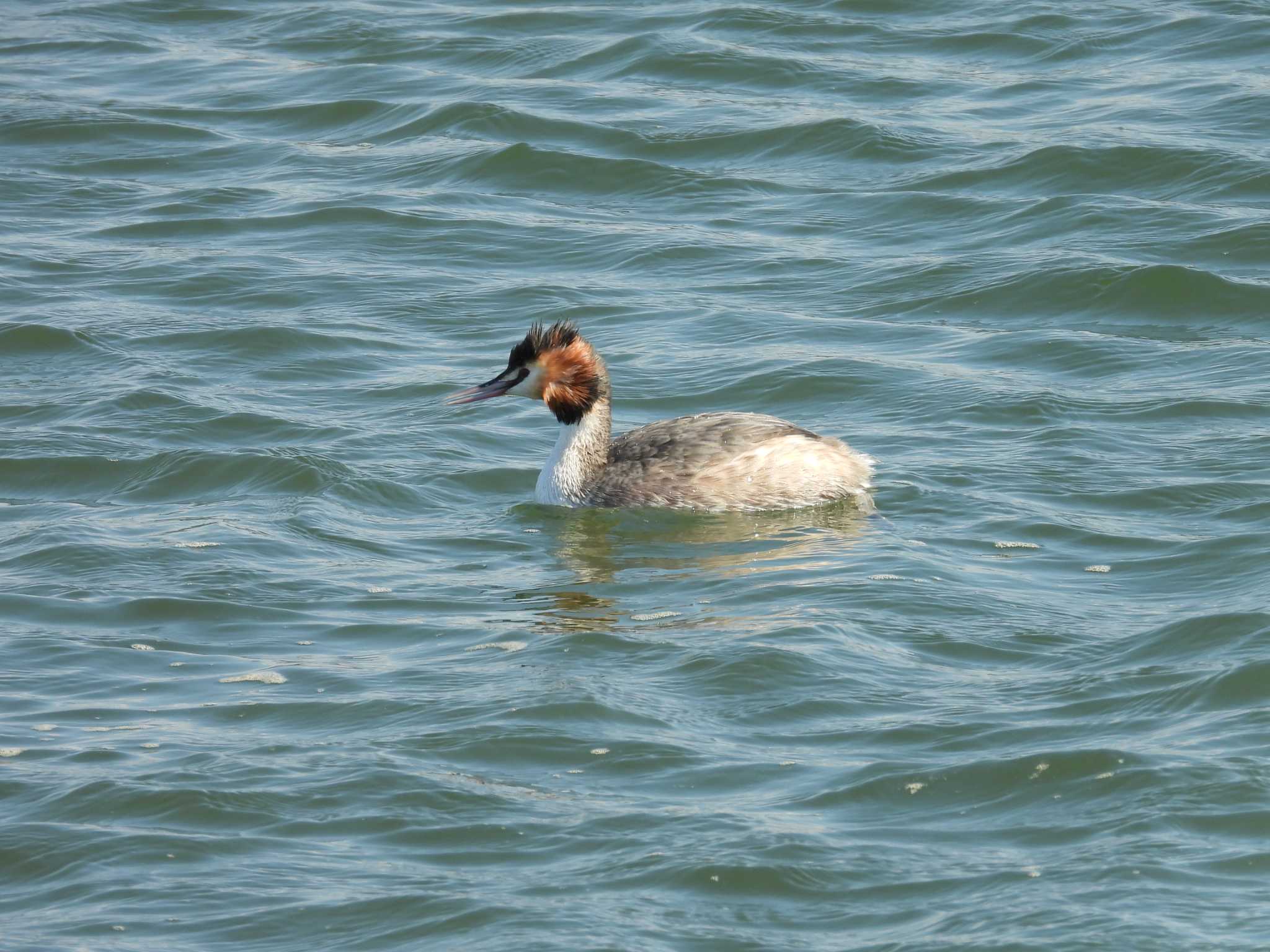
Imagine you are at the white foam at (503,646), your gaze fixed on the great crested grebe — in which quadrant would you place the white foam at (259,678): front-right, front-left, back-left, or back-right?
back-left

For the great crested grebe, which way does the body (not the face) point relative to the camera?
to the viewer's left

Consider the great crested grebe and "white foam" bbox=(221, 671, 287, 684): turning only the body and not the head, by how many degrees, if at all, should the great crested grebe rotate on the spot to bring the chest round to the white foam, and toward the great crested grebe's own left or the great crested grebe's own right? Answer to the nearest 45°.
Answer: approximately 45° to the great crested grebe's own left

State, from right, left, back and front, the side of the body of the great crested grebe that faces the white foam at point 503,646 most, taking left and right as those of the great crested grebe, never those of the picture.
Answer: left

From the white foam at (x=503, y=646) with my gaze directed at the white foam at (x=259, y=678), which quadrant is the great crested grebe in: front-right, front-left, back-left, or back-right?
back-right
